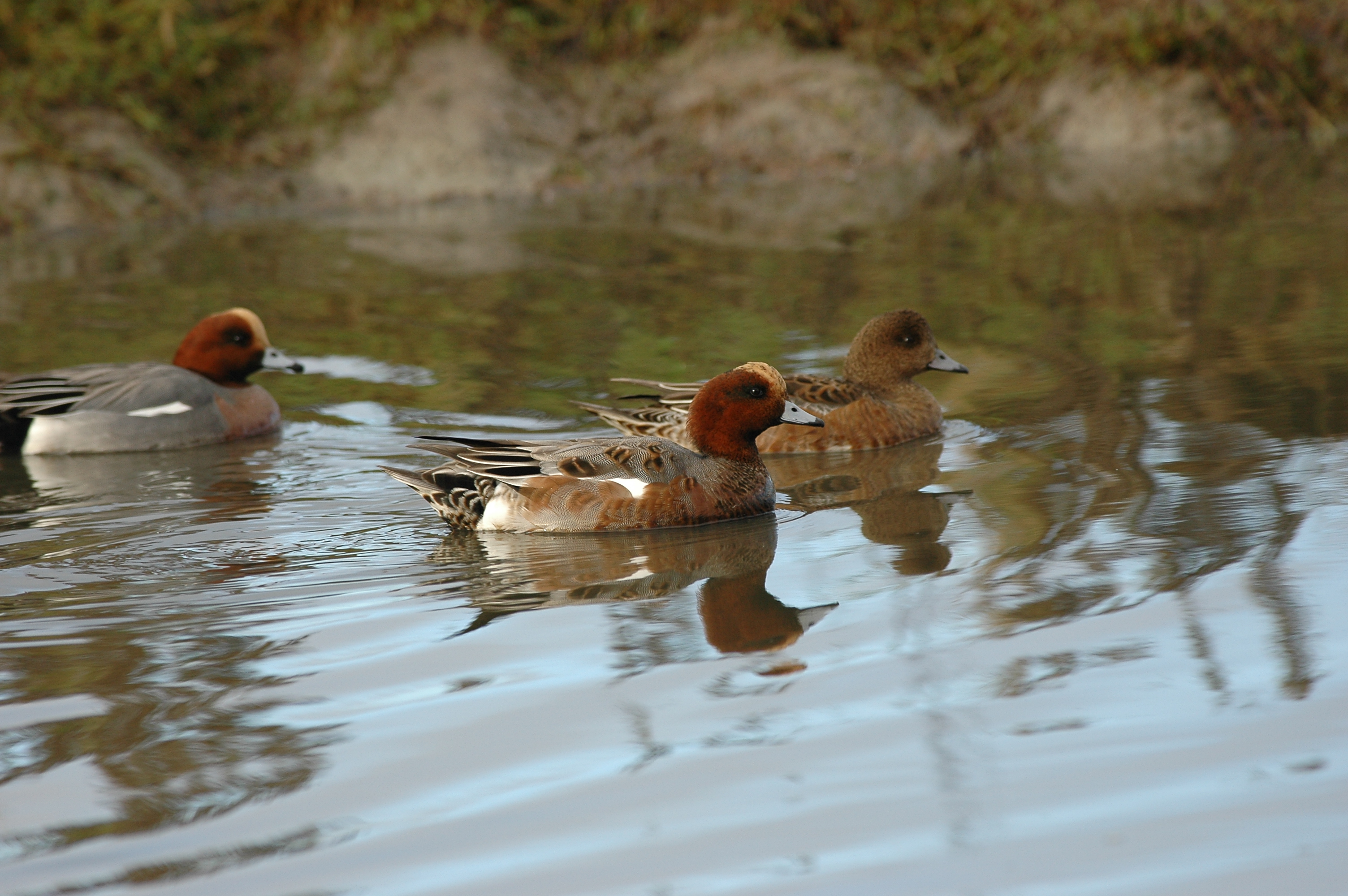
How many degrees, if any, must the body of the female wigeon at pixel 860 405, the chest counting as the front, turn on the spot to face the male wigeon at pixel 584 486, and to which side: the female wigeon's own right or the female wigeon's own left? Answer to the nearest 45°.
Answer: approximately 135° to the female wigeon's own right

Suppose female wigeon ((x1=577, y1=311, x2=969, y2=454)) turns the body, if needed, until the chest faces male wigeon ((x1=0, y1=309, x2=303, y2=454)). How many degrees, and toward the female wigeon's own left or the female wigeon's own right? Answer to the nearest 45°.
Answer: approximately 180°

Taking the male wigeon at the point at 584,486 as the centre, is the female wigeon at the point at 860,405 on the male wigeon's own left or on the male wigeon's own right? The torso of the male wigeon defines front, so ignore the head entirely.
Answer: on the male wigeon's own left

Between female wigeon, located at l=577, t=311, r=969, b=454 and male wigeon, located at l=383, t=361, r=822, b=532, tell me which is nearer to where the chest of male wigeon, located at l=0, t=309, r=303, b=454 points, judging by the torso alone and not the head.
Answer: the female wigeon

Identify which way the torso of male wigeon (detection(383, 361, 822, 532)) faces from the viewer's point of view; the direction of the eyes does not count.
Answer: to the viewer's right

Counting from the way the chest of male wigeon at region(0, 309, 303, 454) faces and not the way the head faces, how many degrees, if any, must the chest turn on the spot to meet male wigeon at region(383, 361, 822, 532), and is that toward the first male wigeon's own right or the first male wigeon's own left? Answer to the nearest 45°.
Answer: approximately 45° to the first male wigeon's own right

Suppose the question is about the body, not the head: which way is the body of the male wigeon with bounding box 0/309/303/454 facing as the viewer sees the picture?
to the viewer's right

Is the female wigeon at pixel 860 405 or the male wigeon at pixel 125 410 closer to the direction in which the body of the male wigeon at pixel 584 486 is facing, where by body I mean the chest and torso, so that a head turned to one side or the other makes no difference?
the female wigeon

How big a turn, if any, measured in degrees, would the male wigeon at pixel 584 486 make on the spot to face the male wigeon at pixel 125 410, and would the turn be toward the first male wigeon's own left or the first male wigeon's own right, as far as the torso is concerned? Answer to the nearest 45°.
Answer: approximately 135° to the first male wigeon's own left

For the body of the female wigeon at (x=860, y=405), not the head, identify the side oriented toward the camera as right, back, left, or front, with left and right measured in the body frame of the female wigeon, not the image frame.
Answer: right
